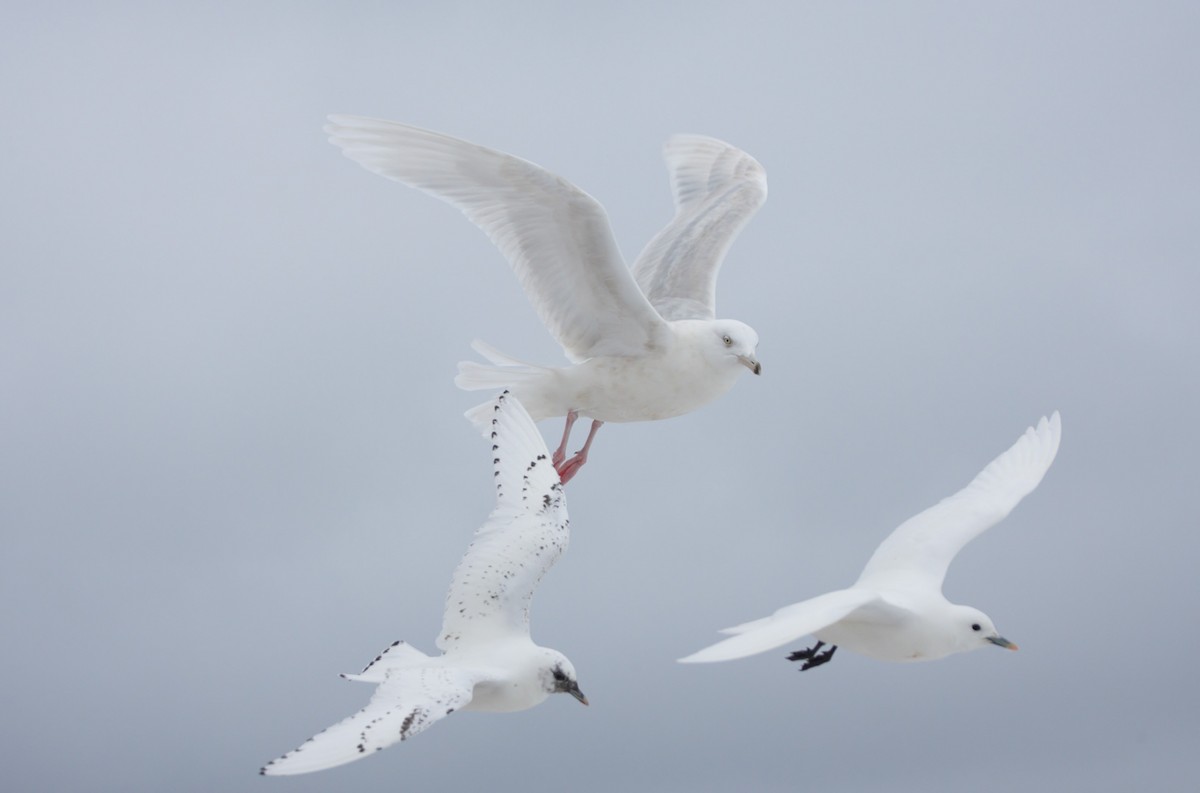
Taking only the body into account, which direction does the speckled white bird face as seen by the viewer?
to the viewer's right

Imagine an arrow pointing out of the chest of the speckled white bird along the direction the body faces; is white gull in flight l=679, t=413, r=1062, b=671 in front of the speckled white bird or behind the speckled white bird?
in front
